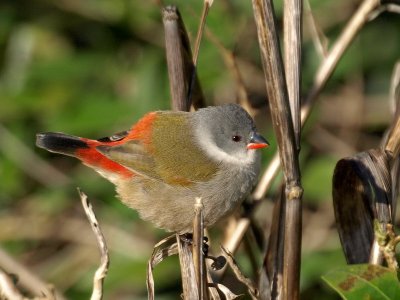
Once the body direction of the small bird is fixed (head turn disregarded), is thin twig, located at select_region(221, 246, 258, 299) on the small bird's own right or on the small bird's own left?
on the small bird's own right

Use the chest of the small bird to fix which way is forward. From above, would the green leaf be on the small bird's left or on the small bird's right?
on the small bird's right

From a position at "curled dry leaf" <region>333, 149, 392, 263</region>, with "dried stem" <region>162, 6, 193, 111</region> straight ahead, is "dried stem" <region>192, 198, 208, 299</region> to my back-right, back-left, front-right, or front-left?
front-left

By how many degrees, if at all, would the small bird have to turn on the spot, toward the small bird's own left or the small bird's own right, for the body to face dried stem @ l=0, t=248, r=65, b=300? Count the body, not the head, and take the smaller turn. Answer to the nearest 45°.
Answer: approximately 135° to the small bird's own left

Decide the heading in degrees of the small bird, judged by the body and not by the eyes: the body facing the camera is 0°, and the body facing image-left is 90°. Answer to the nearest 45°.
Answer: approximately 270°
